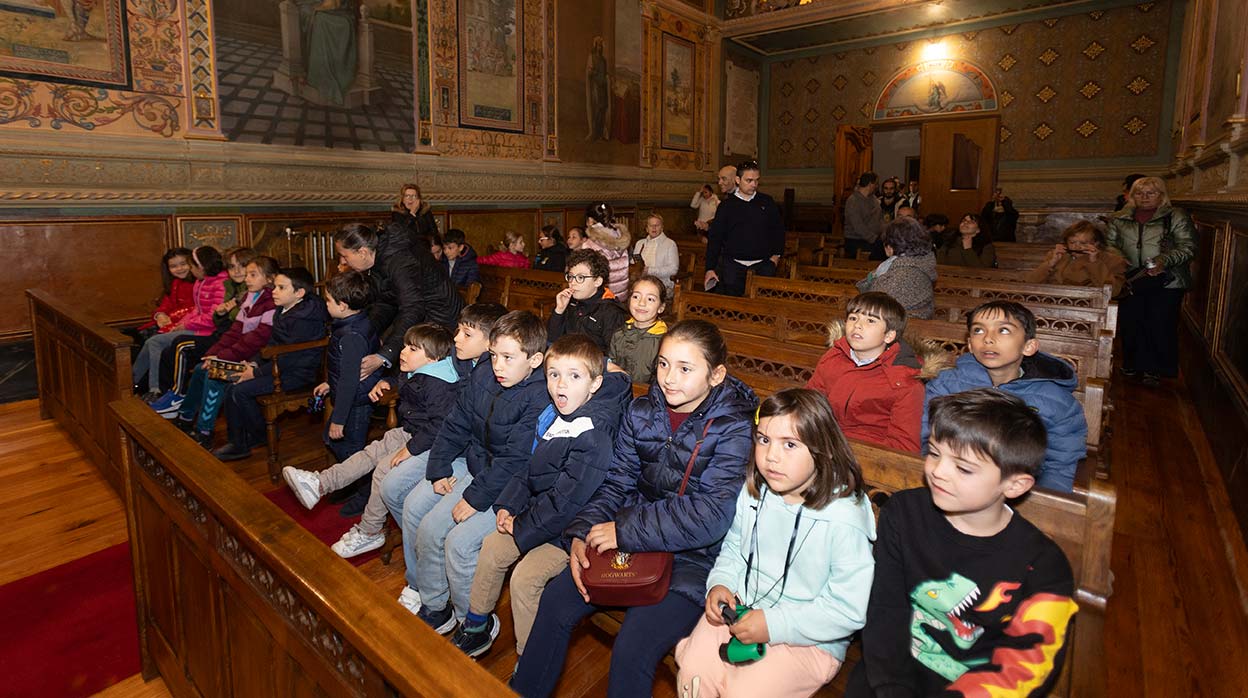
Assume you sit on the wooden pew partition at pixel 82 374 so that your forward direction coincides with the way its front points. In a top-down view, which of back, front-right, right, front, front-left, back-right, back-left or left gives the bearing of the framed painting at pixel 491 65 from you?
back

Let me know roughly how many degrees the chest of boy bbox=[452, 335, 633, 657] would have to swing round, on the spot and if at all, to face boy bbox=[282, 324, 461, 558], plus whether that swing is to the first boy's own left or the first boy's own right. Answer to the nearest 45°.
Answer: approximately 90° to the first boy's own right

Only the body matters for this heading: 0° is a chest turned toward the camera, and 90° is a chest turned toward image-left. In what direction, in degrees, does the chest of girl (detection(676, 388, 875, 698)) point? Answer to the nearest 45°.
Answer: approximately 45°

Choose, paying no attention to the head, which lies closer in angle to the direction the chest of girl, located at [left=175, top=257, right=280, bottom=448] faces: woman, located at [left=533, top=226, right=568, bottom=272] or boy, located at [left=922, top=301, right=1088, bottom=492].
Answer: the boy

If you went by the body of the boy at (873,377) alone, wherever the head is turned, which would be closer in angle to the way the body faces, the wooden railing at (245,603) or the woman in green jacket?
the wooden railing

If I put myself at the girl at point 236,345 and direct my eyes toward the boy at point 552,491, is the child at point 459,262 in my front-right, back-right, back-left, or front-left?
back-left

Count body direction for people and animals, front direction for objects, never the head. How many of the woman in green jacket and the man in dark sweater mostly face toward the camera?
2

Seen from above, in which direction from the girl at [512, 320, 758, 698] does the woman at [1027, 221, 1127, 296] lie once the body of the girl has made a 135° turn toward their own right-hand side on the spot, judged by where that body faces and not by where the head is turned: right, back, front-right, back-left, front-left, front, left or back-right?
front-right

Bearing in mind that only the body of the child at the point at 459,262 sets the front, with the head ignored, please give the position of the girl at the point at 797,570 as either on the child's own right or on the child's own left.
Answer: on the child's own left
